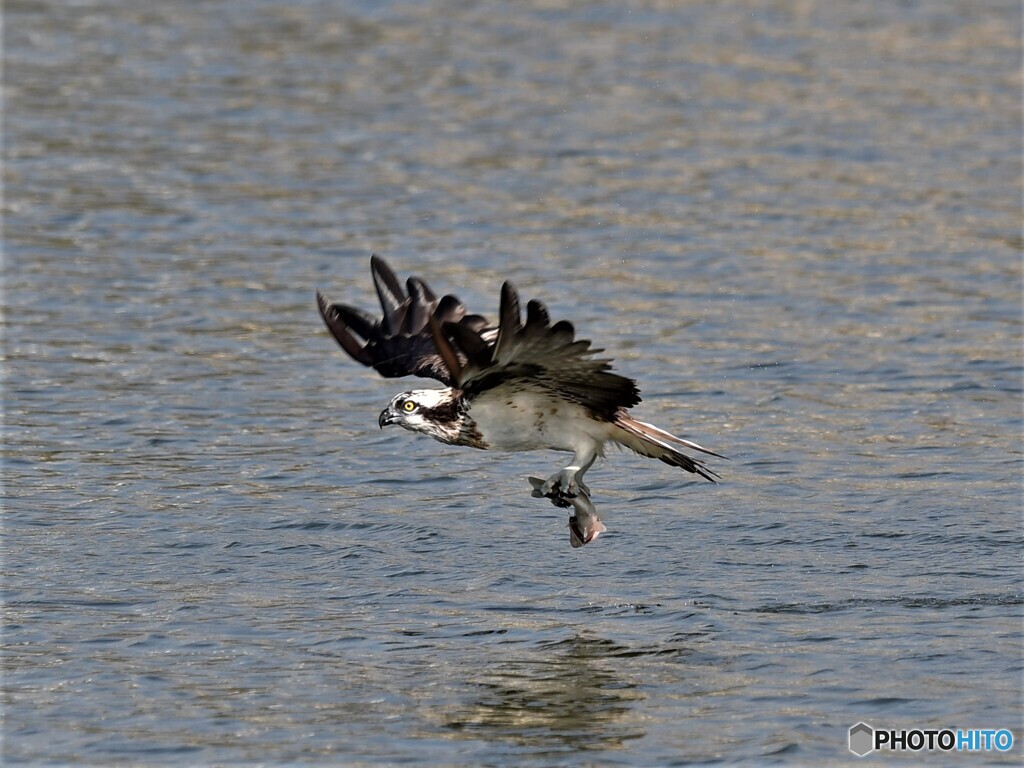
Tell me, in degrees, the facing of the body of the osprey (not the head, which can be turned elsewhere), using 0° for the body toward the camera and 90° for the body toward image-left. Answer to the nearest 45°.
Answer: approximately 90°
